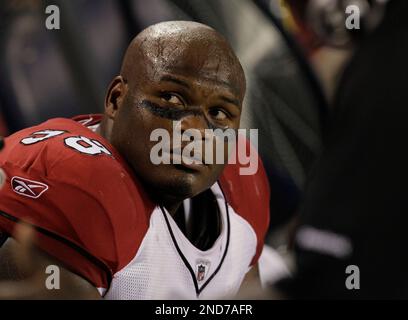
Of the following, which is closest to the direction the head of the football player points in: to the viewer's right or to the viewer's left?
to the viewer's right
